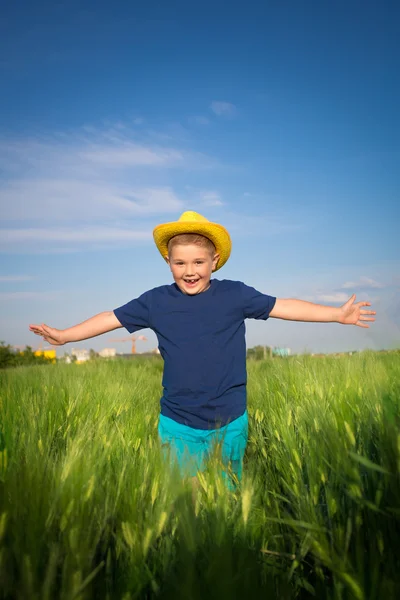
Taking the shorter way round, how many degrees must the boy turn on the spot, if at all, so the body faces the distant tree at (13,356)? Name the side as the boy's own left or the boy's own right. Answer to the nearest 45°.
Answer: approximately 135° to the boy's own right

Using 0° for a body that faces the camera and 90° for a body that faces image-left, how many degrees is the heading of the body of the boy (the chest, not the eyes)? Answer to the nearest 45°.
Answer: approximately 0°
